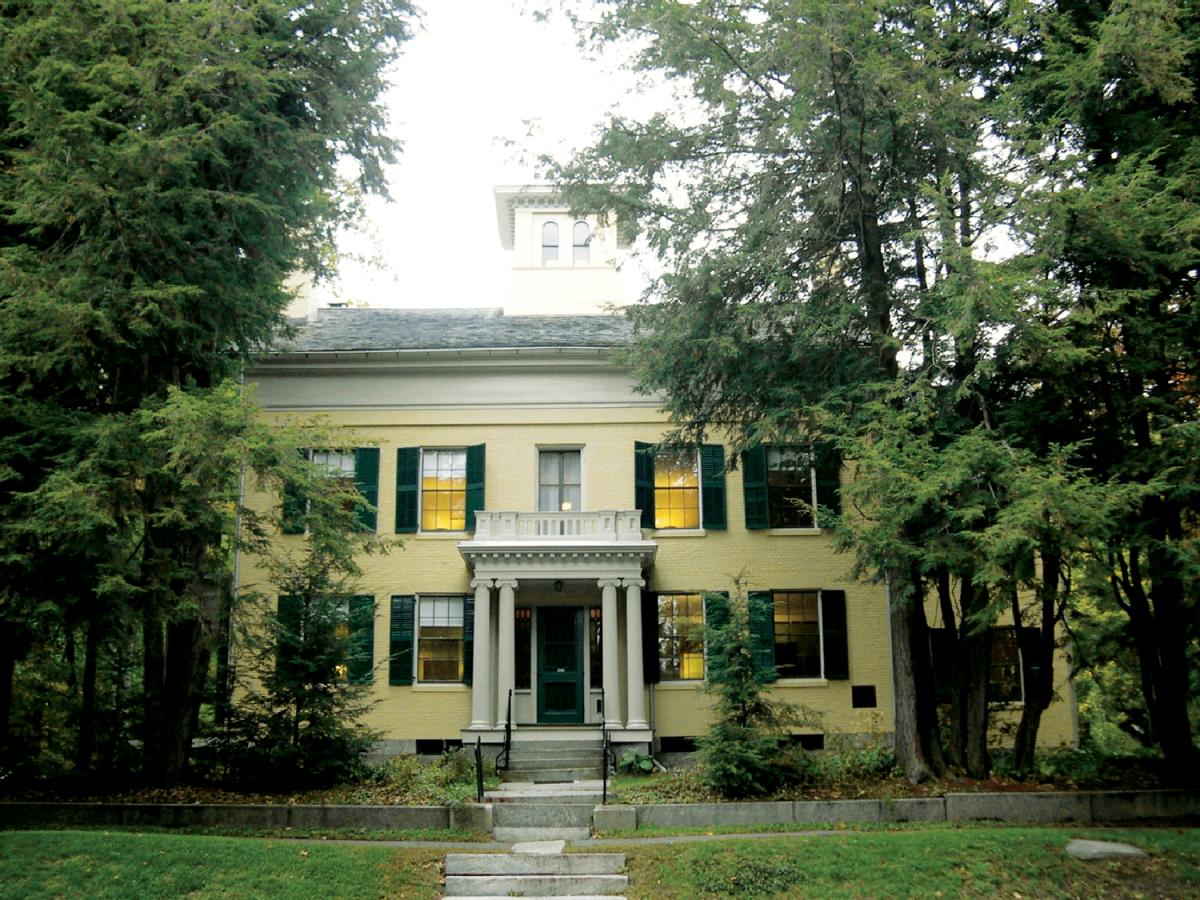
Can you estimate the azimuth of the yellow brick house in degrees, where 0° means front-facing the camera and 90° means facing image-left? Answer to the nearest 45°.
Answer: approximately 0°

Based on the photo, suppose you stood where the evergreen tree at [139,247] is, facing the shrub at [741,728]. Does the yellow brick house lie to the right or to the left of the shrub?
left

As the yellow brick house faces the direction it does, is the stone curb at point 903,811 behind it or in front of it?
in front

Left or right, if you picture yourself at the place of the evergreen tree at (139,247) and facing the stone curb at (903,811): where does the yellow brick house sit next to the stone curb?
left

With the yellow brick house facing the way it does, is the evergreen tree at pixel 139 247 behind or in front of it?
in front

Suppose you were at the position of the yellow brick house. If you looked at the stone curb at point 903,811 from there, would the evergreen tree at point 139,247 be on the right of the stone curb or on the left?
right
